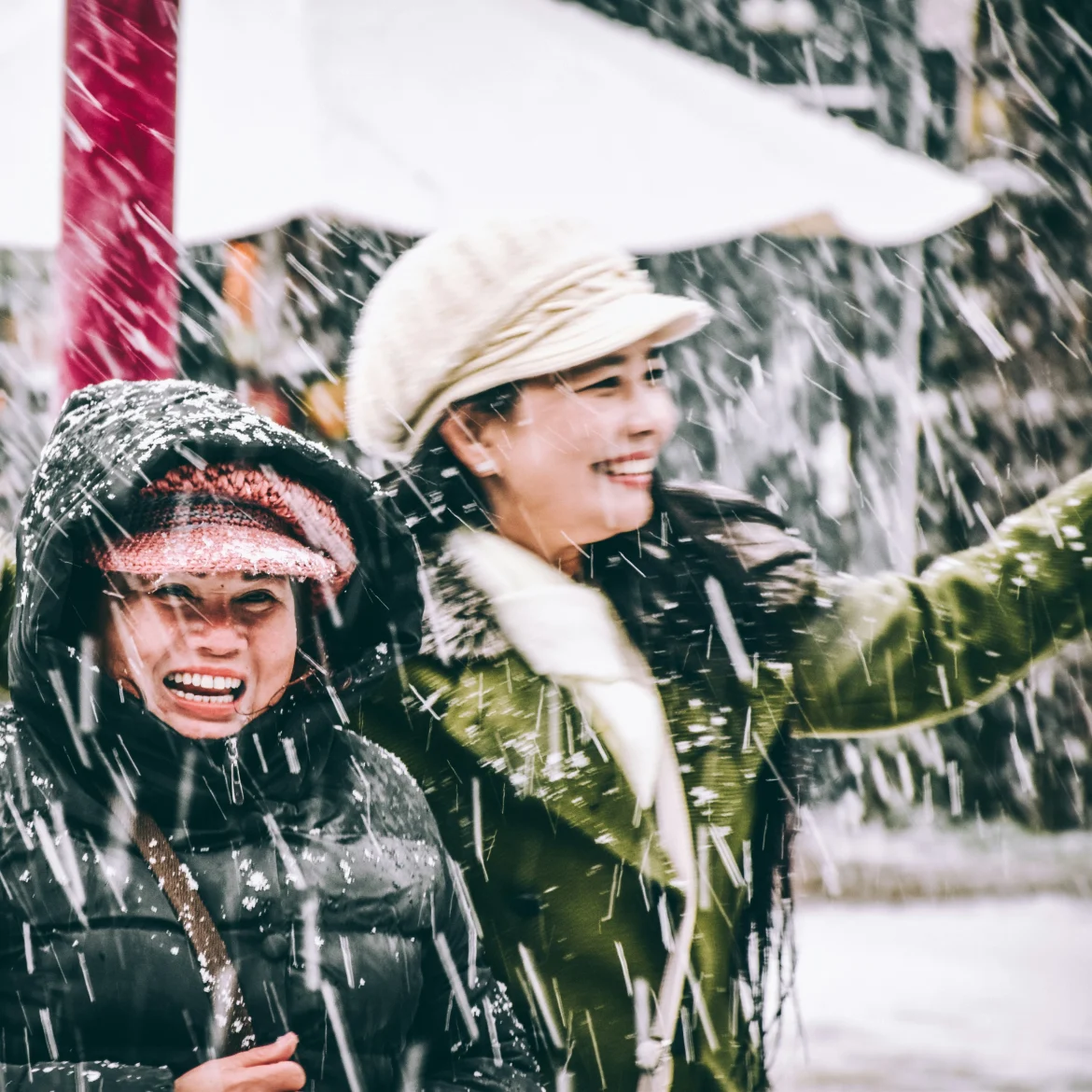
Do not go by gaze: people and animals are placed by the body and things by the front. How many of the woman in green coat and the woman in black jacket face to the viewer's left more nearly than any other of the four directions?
0

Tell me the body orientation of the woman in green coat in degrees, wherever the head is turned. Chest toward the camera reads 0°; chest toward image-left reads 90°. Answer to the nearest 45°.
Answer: approximately 315°

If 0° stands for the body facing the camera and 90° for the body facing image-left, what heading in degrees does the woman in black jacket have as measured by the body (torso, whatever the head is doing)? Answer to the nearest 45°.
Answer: approximately 0°

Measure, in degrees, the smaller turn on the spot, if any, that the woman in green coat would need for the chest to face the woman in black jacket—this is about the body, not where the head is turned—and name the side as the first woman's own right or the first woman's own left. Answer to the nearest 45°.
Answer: approximately 90° to the first woman's own right
